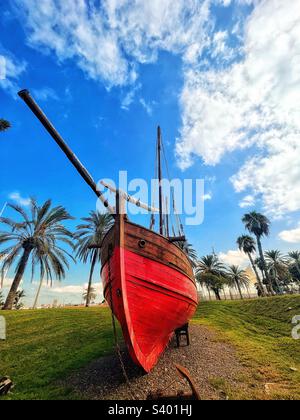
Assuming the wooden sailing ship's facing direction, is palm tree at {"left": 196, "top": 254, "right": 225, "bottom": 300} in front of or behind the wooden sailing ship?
behind

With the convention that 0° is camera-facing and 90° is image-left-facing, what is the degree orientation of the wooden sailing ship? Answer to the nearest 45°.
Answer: approximately 45°
